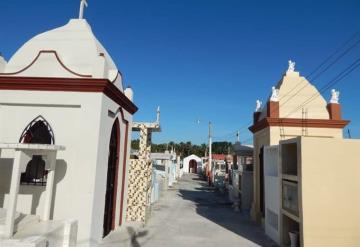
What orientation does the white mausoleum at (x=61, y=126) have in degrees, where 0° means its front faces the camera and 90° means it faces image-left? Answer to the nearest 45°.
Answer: approximately 270°

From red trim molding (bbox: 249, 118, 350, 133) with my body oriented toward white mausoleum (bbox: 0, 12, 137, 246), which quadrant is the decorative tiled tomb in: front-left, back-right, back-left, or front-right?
front-right

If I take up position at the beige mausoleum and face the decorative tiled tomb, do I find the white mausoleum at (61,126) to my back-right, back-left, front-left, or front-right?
front-left

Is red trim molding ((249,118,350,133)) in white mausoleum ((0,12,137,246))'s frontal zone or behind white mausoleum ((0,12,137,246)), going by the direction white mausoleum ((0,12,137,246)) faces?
frontal zone

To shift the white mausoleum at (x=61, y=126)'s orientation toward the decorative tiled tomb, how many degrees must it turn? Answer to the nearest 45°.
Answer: approximately 45° to its left

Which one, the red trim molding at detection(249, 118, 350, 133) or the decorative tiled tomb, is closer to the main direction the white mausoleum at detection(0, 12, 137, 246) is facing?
the red trim molding

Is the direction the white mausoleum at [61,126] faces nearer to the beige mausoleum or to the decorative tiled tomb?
the beige mausoleum

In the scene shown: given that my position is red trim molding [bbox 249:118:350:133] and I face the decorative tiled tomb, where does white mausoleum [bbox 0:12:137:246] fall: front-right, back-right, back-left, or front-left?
front-left

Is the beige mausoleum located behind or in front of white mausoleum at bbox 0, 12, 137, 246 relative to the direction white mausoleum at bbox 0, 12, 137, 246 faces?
in front
